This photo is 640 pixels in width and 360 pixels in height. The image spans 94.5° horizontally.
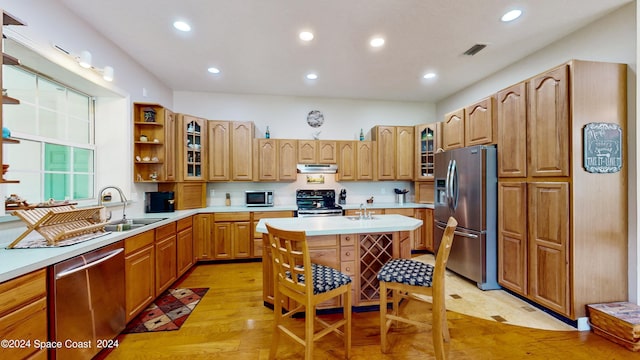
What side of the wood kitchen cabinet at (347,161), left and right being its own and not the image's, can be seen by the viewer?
front

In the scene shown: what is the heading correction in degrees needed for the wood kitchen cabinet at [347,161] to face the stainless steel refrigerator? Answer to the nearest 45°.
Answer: approximately 45° to its left

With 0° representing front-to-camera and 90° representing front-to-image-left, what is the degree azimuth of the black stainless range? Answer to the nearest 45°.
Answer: approximately 0°

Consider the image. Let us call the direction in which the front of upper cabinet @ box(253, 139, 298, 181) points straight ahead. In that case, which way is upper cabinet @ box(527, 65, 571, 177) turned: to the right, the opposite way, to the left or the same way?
to the right

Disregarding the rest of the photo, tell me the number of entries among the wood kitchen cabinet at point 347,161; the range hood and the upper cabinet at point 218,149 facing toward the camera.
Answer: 3

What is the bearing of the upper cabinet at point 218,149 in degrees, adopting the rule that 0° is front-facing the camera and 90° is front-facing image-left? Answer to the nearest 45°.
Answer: approximately 0°

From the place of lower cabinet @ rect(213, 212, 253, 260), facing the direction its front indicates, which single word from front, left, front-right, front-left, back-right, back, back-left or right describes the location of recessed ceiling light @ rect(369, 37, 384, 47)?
front-left

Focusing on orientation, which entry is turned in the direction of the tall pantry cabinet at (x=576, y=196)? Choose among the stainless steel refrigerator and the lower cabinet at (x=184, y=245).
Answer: the lower cabinet

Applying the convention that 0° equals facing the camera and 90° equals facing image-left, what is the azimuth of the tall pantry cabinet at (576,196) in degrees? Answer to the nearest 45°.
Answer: approximately 45°

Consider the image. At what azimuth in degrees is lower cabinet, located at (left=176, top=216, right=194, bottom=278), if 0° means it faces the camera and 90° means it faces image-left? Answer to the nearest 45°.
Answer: approximately 315°

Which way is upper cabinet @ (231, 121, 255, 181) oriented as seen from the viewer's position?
toward the camera

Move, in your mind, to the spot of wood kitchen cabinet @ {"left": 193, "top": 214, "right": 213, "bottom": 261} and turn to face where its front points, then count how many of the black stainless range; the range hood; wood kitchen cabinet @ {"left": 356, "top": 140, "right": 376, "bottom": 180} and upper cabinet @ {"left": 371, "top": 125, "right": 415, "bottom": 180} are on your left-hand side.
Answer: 4

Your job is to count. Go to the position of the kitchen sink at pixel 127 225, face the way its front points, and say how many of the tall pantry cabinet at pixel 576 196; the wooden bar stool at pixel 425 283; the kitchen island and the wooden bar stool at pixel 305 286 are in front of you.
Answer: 4

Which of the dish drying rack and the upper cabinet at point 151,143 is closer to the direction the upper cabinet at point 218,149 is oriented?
the dish drying rack

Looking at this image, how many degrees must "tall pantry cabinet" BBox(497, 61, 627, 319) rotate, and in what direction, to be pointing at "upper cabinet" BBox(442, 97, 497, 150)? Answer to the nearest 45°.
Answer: approximately 90° to its right

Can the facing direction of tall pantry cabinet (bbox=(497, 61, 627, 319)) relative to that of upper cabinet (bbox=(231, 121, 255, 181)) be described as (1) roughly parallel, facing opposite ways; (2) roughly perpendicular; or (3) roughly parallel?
roughly perpendicular
